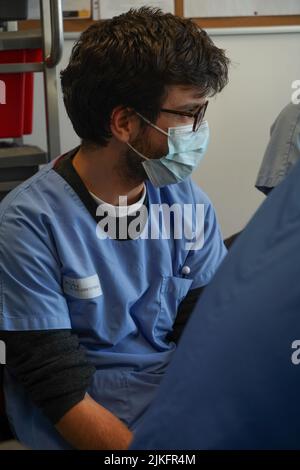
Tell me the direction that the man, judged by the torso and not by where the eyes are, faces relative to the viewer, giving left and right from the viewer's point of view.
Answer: facing the viewer and to the right of the viewer

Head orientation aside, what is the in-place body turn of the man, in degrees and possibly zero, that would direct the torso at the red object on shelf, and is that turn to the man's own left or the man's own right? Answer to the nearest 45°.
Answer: approximately 135° to the man's own left

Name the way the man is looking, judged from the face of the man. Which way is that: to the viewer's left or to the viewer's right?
to the viewer's right
